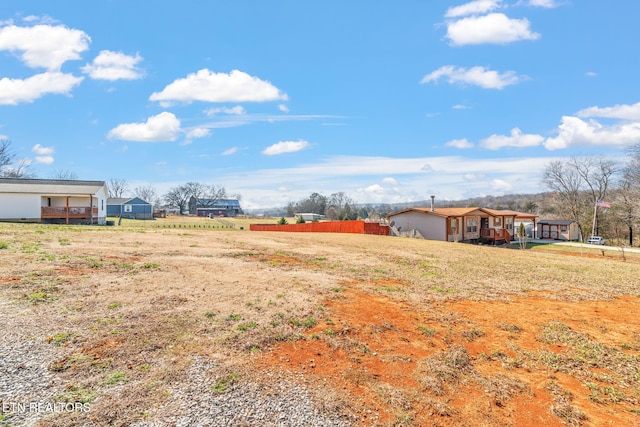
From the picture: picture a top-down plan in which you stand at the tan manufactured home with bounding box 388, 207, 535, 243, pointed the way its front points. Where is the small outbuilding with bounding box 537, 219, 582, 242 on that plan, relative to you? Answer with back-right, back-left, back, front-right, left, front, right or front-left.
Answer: left

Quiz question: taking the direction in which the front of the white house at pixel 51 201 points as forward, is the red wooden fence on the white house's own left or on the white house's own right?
on the white house's own left

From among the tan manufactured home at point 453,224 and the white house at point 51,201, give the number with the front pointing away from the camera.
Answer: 0

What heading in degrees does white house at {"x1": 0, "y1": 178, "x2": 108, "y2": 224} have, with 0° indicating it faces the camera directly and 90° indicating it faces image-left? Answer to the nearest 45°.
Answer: approximately 0°

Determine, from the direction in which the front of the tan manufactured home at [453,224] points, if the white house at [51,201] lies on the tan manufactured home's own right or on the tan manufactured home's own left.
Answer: on the tan manufactured home's own right

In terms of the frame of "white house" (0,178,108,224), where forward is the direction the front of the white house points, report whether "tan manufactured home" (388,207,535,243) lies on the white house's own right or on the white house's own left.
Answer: on the white house's own left

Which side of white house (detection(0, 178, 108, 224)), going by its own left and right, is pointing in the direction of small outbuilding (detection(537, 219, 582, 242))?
left

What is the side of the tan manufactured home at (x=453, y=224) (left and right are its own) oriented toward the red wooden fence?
right

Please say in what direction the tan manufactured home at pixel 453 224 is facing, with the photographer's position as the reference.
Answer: facing the viewer and to the right of the viewer
